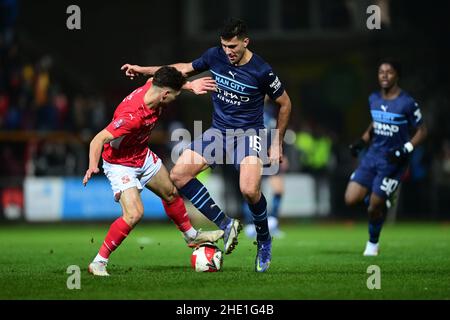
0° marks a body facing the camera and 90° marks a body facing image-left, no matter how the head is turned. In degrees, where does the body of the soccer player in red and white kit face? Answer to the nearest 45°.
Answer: approximately 315°

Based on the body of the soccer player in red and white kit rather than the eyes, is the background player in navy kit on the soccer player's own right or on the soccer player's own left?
on the soccer player's own left

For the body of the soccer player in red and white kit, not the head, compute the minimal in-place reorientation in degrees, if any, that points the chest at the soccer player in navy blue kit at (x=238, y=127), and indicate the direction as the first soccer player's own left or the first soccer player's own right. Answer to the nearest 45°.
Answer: approximately 45° to the first soccer player's own left

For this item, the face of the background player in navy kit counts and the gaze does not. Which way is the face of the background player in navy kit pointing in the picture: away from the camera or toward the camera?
toward the camera

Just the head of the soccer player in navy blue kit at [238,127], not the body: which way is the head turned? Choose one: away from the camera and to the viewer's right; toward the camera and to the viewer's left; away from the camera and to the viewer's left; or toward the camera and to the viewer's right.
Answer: toward the camera and to the viewer's left
